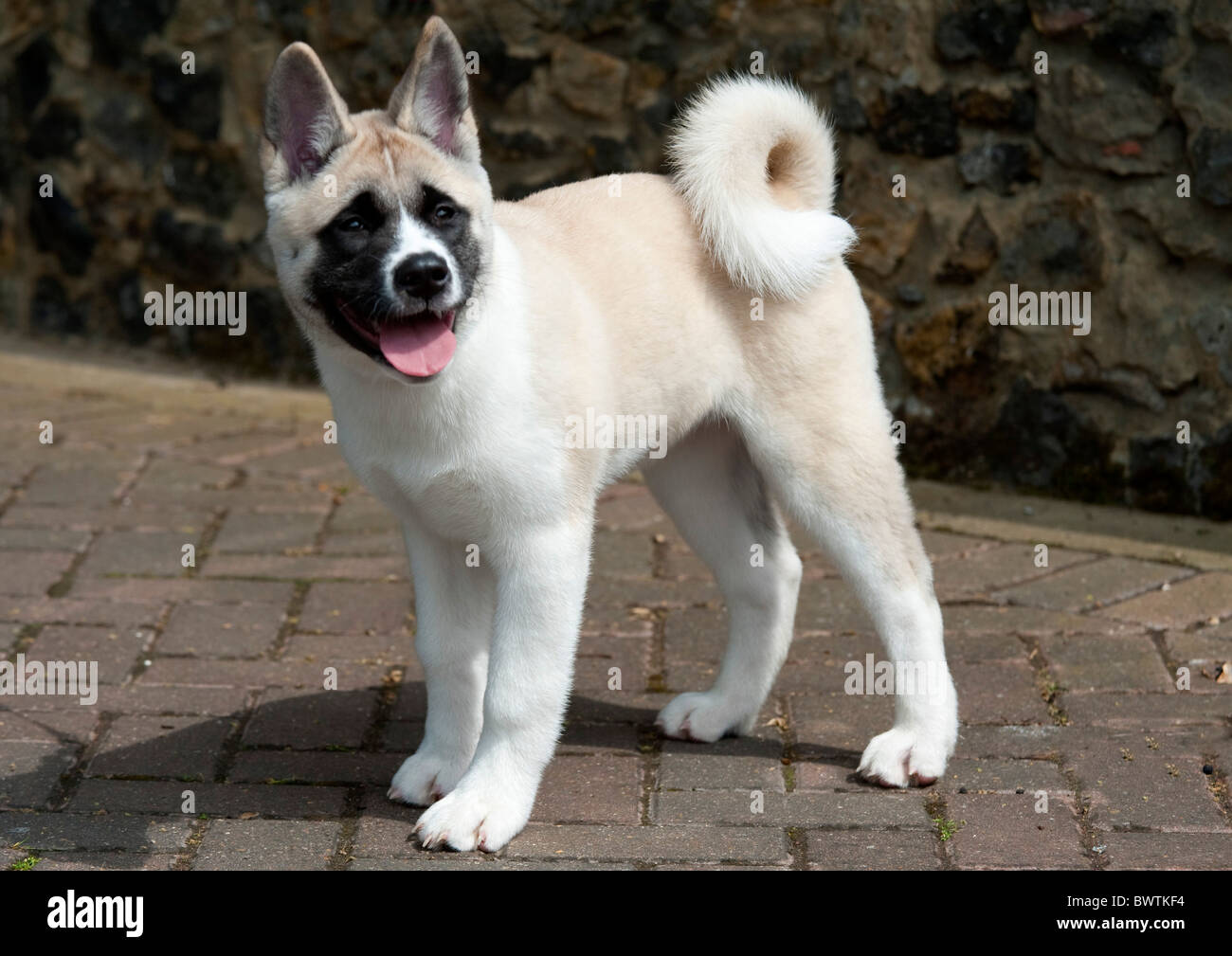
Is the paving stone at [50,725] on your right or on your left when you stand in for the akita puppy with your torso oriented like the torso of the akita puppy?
on your right

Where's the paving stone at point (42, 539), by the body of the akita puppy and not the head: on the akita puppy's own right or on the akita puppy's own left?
on the akita puppy's own right

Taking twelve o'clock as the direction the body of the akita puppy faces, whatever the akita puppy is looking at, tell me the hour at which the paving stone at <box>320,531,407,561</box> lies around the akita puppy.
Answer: The paving stone is roughly at 4 o'clock from the akita puppy.

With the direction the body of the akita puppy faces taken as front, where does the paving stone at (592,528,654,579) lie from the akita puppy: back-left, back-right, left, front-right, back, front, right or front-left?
back-right

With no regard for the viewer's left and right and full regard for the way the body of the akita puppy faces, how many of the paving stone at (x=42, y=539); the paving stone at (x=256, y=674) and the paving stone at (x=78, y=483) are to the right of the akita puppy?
3

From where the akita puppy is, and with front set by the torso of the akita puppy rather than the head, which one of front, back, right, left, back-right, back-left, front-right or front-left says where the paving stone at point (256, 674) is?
right

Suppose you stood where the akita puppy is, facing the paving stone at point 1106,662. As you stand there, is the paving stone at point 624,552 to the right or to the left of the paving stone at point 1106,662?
left

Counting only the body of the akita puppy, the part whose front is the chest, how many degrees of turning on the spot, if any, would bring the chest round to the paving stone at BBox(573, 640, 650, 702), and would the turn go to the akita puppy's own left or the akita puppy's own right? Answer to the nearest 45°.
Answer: approximately 135° to the akita puppy's own right

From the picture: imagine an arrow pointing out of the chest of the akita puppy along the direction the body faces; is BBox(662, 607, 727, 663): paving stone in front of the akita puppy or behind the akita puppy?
behind

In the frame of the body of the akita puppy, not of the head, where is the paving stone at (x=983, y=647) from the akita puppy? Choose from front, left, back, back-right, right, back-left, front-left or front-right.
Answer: back

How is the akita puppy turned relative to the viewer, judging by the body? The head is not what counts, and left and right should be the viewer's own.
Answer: facing the viewer and to the left of the viewer
